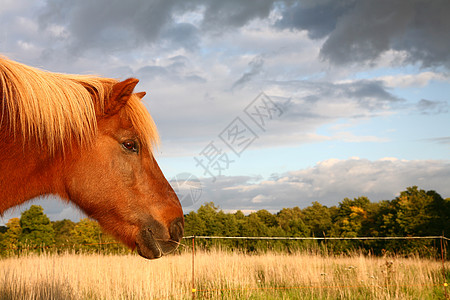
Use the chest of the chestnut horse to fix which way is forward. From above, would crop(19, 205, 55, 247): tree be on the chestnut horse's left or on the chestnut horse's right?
on the chestnut horse's left

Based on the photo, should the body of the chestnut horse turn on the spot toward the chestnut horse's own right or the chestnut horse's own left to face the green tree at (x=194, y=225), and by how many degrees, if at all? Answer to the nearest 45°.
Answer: approximately 90° to the chestnut horse's own left

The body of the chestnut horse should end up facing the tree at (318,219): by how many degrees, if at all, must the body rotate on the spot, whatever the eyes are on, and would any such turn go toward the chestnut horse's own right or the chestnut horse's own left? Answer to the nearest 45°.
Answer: approximately 45° to the chestnut horse's own left

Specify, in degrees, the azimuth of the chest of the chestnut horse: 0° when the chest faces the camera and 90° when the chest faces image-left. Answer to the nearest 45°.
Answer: approximately 270°

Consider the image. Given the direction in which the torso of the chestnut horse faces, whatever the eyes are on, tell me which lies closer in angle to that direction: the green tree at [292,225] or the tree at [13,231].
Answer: the green tree

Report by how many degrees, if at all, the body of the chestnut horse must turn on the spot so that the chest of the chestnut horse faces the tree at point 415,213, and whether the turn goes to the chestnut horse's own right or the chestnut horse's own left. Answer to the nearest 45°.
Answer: approximately 45° to the chestnut horse's own left
